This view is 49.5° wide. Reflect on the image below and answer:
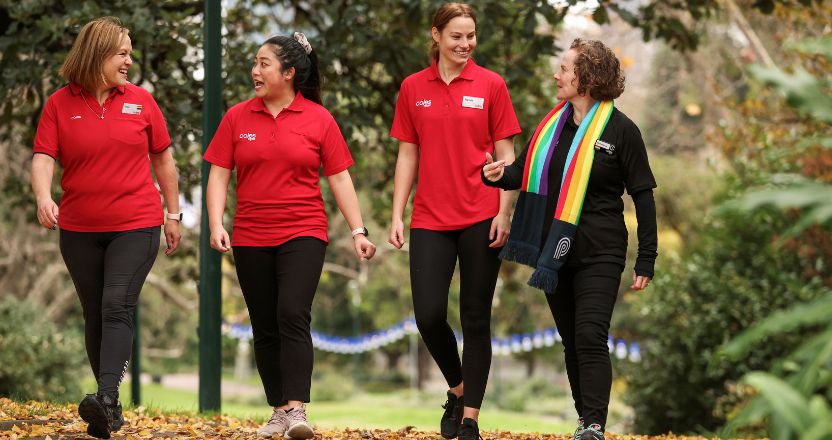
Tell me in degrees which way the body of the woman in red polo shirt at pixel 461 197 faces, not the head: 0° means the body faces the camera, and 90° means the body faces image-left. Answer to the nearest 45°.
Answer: approximately 0°

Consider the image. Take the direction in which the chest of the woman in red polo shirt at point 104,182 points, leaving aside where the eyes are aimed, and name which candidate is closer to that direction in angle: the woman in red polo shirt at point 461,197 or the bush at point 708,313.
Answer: the woman in red polo shirt

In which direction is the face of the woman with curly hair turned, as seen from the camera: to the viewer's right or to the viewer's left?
to the viewer's left

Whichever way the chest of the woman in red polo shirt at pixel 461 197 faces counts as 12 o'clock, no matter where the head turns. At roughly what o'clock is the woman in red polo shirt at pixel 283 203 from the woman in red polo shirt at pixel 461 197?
the woman in red polo shirt at pixel 283 203 is roughly at 3 o'clock from the woman in red polo shirt at pixel 461 197.

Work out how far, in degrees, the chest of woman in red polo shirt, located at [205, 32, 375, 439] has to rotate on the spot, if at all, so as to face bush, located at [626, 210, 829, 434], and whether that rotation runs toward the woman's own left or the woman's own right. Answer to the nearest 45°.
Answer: approximately 135° to the woman's own left

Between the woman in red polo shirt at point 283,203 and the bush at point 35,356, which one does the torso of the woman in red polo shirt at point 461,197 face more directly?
the woman in red polo shirt

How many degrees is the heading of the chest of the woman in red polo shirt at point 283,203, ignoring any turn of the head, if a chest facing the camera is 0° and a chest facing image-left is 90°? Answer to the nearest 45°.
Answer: approximately 0°
